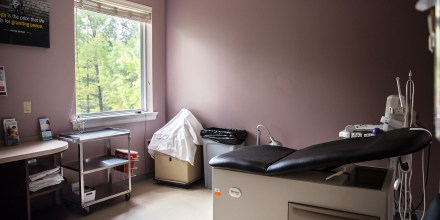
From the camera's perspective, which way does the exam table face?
to the viewer's left

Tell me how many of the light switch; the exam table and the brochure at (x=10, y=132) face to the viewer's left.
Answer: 1

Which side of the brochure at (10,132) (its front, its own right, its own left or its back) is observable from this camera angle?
front

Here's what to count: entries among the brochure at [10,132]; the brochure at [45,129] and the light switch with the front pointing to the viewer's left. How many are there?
0

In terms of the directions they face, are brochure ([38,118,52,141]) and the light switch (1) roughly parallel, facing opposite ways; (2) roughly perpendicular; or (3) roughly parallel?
roughly parallel
